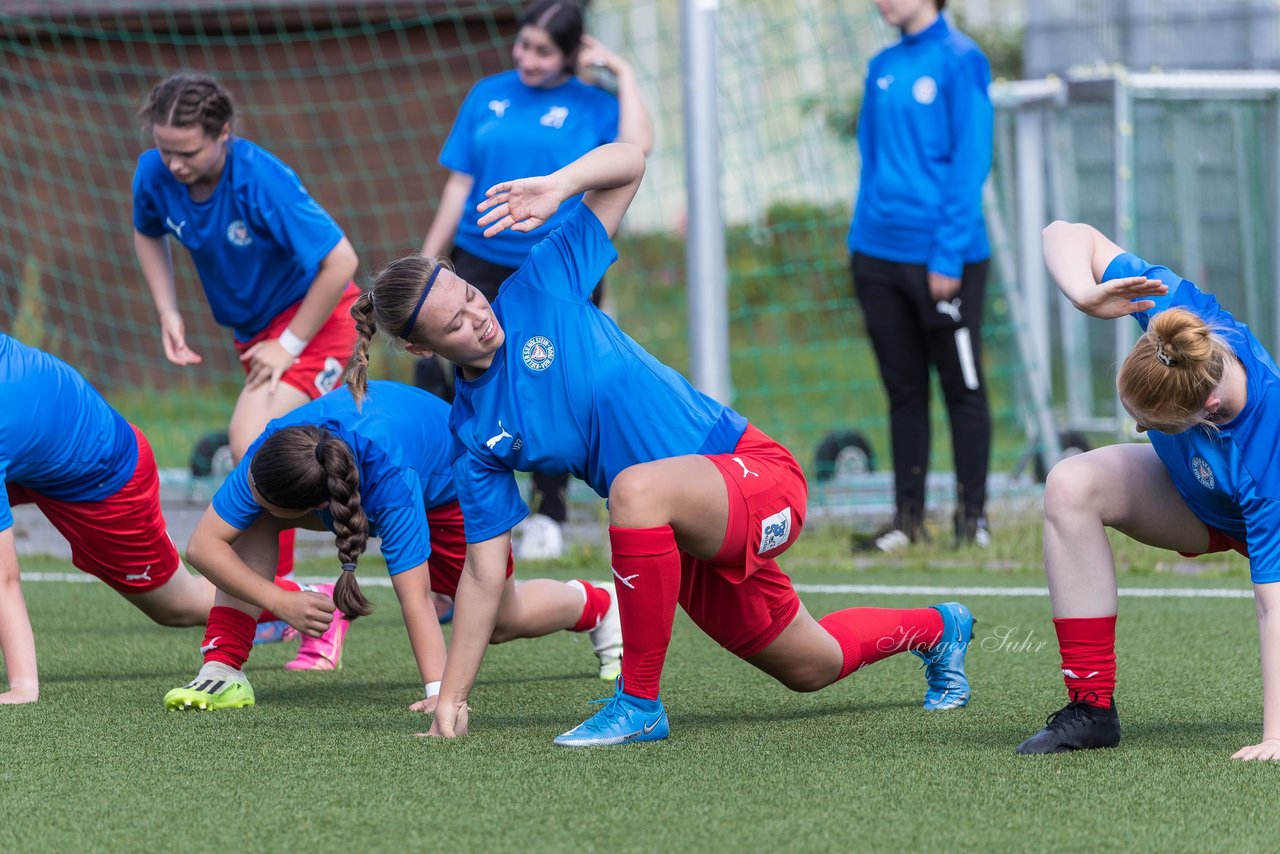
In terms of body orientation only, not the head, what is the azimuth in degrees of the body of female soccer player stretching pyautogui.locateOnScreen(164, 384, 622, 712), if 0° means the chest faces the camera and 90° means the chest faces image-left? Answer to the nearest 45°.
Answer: approximately 45°

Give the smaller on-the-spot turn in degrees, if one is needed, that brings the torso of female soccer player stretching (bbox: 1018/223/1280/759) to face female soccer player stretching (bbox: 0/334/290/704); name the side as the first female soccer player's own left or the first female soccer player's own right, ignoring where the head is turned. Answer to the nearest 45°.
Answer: approximately 45° to the first female soccer player's own right

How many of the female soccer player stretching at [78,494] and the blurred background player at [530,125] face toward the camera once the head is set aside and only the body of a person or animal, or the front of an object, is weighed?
1

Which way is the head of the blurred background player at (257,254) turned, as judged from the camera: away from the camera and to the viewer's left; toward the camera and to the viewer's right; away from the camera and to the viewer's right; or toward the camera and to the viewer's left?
toward the camera and to the viewer's left

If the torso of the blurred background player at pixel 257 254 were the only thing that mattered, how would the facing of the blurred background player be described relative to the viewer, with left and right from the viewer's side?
facing the viewer and to the left of the viewer

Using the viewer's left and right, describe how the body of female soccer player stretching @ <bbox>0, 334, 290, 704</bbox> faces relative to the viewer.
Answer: facing to the left of the viewer

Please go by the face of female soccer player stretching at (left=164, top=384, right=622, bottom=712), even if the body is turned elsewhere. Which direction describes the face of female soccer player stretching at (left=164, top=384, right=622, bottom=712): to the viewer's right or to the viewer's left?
to the viewer's left

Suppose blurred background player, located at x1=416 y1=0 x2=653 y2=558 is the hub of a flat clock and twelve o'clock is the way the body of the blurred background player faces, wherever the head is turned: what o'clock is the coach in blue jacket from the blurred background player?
The coach in blue jacket is roughly at 9 o'clock from the blurred background player.

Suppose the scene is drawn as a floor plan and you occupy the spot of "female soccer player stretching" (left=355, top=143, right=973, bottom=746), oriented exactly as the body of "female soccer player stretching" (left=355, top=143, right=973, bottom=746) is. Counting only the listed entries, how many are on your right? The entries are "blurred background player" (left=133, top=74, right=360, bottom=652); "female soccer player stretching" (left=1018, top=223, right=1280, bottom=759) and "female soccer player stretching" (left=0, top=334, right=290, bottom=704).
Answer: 2

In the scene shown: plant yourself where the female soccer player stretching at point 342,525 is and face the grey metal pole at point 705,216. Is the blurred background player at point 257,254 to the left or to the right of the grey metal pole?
left

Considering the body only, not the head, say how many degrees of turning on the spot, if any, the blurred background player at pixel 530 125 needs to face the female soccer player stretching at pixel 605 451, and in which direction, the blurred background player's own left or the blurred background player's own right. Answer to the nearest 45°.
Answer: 0° — they already face them
